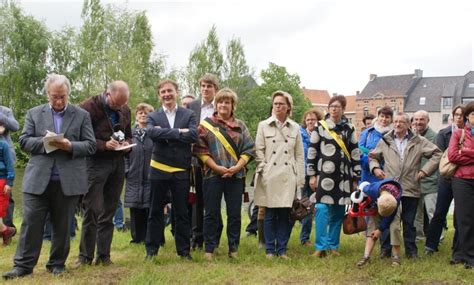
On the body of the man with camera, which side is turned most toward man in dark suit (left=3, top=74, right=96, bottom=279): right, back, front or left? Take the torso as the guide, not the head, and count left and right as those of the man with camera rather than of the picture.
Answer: right

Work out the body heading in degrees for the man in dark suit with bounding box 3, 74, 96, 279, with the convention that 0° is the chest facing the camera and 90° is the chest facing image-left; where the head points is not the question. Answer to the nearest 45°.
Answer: approximately 0°

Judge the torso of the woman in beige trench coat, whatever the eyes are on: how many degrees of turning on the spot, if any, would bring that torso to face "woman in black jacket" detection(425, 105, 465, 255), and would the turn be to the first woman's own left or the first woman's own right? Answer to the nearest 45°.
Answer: approximately 90° to the first woman's own left

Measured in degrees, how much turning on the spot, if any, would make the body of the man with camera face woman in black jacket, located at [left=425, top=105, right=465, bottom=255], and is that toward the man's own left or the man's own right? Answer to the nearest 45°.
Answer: approximately 45° to the man's own left

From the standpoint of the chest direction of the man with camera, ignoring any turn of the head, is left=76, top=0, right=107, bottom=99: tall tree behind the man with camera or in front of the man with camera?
behind

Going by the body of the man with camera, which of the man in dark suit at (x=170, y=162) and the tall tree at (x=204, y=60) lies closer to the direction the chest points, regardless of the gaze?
the man in dark suit

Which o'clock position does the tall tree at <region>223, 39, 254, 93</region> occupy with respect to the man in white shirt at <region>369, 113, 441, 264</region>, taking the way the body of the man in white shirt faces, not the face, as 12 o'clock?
The tall tree is roughly at 5 o'clock from the man in white shirt.

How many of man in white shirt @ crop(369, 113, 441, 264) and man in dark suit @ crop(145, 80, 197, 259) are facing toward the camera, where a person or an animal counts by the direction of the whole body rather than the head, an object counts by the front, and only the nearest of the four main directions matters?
2

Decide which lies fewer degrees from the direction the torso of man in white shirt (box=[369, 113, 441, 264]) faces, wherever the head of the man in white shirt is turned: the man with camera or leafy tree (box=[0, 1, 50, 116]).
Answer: the man with camera
